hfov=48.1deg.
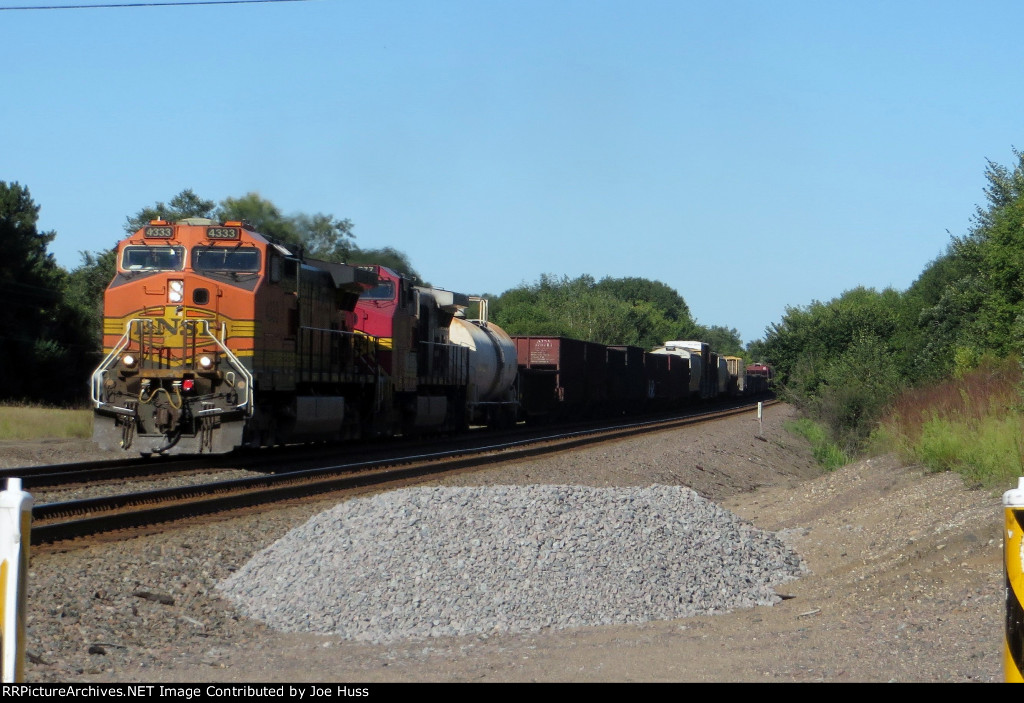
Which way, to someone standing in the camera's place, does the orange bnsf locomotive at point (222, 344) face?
facing the viewer

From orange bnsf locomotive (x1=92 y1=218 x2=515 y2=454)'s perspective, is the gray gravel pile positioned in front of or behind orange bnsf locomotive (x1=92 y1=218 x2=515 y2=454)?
in front

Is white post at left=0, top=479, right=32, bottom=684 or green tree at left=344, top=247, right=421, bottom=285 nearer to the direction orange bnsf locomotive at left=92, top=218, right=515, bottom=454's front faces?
the white post

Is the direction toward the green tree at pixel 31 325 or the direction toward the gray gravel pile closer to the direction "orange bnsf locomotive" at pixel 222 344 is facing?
the gray gravel pile

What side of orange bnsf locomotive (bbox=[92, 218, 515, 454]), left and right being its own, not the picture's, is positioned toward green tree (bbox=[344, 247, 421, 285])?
back

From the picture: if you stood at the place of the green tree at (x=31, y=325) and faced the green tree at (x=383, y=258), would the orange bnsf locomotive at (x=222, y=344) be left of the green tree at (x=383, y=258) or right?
right

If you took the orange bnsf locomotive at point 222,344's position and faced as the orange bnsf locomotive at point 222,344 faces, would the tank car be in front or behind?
behind

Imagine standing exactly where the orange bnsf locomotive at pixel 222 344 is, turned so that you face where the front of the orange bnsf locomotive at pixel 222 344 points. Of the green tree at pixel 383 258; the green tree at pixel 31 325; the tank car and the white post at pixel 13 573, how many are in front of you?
1

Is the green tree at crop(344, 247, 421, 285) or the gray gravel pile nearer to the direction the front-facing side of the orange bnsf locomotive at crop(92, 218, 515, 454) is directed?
the gray gravel pile

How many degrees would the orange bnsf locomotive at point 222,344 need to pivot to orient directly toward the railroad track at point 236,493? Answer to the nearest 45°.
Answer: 0° — it already faces it

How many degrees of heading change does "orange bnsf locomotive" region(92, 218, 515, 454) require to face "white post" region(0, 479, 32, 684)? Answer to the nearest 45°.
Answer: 0° — it already faces it
